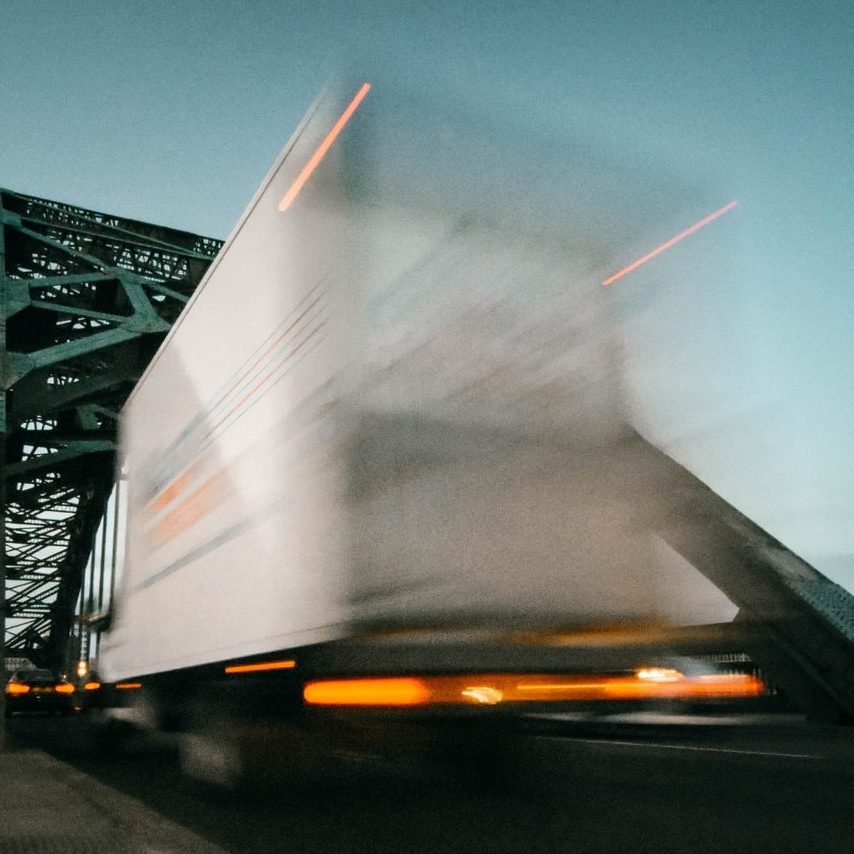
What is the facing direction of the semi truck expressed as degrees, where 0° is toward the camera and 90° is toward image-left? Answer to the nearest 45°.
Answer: approximately 135°
